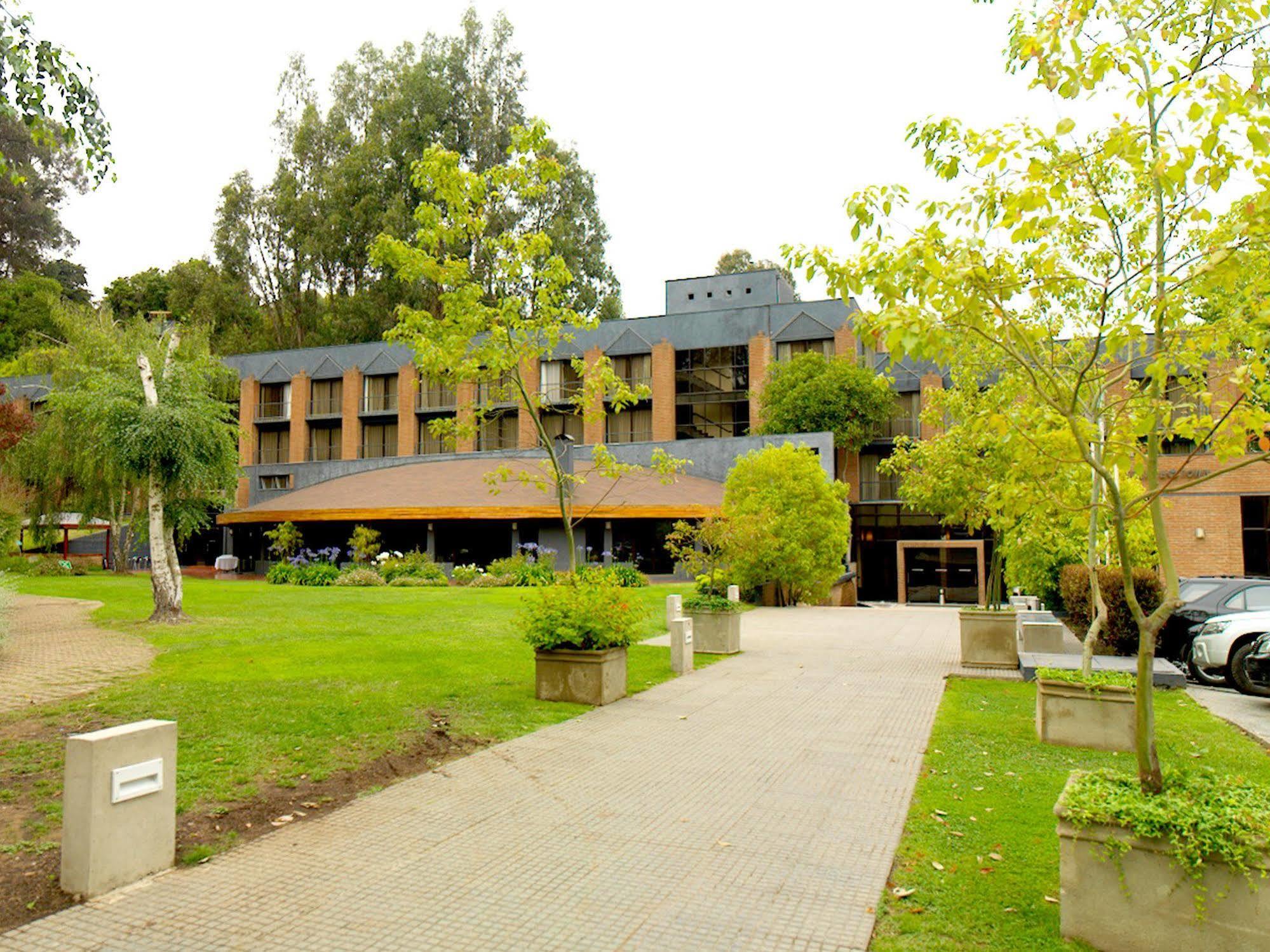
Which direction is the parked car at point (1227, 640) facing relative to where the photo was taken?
to the viewer's left

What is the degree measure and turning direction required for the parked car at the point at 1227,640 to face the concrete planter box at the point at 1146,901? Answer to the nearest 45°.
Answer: approximately 90° to its left

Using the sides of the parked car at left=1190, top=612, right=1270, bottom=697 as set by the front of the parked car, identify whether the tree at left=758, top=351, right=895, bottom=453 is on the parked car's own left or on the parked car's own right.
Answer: on the parked car's own right

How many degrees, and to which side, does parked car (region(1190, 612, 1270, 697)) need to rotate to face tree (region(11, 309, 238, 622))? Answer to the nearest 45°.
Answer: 0° — it already faces it

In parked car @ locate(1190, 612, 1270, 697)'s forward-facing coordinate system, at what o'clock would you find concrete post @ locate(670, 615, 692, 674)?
The concrete post is roughly at 11 o'clock from the parked car.

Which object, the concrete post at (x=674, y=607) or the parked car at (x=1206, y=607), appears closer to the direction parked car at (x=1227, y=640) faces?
the concrete post

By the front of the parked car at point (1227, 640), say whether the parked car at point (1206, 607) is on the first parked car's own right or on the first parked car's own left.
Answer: on the first parked car's own right

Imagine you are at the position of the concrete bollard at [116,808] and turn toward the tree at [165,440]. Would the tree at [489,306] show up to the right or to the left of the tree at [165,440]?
right

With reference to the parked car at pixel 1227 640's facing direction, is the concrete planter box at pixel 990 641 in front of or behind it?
in front

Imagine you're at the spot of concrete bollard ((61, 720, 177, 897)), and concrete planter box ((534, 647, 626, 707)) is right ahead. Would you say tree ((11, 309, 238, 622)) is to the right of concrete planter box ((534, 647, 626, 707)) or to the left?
left
